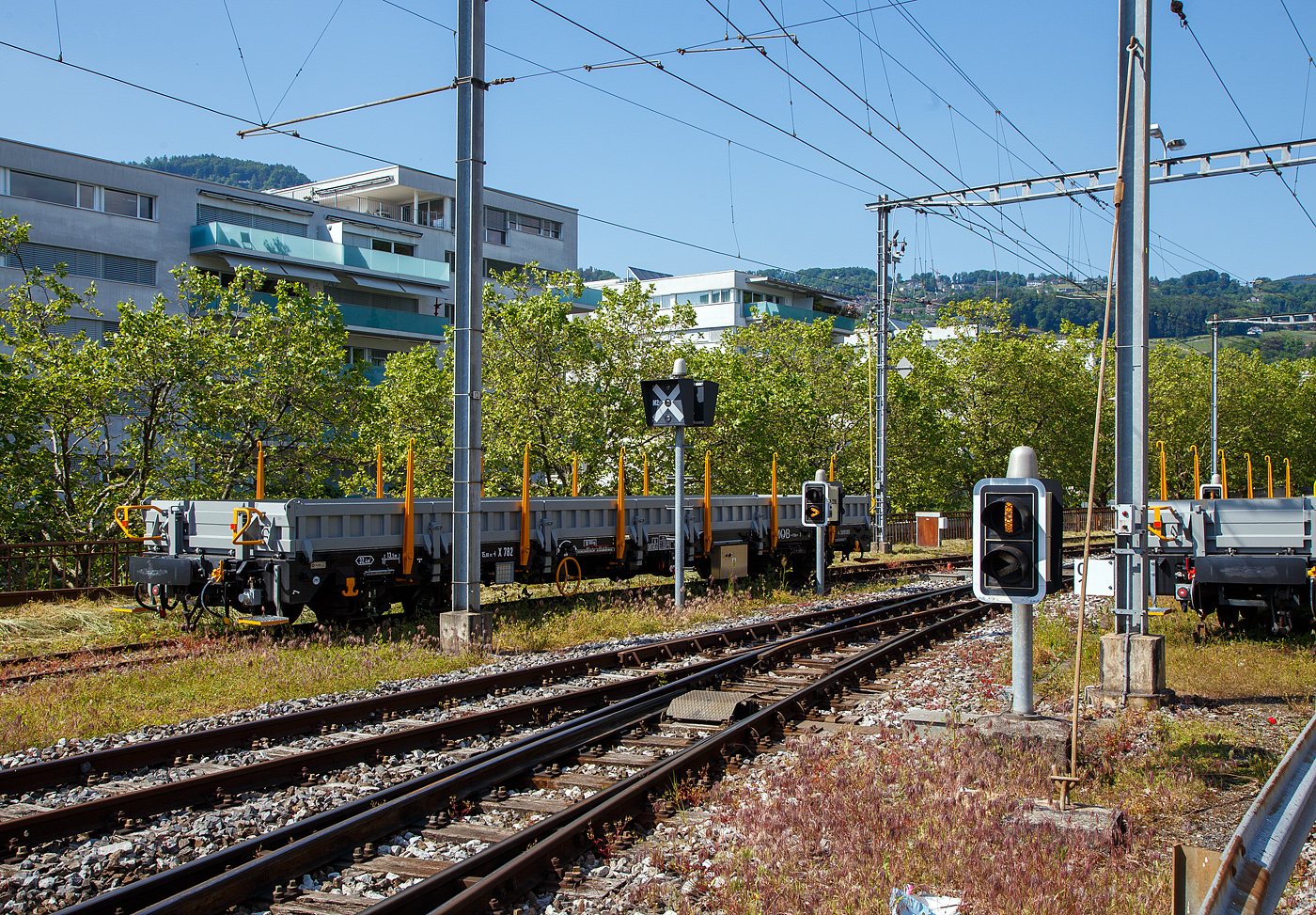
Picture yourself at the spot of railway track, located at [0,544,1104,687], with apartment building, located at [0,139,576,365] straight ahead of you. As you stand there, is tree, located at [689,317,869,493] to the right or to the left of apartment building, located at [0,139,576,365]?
right

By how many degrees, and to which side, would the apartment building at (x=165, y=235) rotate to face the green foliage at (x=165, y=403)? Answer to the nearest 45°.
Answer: approximately 45° to its right

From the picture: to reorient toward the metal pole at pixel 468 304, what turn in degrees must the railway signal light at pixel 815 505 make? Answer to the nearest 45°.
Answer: approximately 45° to its right

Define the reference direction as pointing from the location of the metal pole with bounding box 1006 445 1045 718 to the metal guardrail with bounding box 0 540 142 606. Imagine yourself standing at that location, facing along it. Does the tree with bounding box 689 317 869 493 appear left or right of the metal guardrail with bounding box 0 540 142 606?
right

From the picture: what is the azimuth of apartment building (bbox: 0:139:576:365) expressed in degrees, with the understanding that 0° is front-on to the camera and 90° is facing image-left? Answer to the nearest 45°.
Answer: approximately 315°

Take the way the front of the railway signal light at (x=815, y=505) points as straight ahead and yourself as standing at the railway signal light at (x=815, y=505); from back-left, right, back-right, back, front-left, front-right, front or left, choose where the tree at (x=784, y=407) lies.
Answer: back

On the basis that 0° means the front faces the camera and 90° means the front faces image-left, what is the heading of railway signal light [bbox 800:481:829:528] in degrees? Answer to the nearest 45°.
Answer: approximately 0°

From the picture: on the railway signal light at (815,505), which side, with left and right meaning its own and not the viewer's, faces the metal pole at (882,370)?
back

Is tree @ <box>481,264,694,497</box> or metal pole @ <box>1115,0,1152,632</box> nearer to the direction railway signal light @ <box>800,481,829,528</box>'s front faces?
the metal pole
